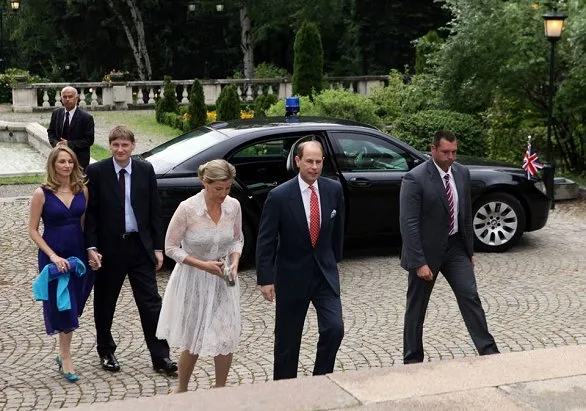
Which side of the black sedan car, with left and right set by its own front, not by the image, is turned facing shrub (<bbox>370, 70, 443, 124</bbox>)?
left

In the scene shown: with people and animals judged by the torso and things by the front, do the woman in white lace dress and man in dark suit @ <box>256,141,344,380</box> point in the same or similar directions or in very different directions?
same or similar directions

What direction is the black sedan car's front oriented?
to the viewer's right

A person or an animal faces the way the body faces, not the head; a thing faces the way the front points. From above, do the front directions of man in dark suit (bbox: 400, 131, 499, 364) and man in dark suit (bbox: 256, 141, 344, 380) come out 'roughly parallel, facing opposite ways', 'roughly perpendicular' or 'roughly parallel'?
roughly parallel

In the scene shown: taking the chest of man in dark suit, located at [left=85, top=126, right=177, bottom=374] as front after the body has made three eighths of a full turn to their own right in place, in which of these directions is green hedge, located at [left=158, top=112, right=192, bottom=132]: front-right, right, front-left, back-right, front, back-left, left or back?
front-right

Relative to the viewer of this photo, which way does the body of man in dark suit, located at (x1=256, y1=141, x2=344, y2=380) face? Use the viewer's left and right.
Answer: facing the viewer and to the right of the viewer

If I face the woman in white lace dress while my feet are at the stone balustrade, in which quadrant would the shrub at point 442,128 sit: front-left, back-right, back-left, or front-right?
front-left

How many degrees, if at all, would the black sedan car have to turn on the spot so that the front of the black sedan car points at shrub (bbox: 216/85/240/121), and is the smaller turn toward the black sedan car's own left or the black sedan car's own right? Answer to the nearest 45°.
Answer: approximately 90° to the black sedan car's own left

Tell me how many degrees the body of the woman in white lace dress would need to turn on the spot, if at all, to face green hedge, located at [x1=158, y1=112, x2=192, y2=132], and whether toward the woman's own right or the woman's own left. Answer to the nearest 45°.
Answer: approximately 135° to the woman's own left

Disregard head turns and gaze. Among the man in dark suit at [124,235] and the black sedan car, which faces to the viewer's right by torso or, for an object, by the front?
the black sedan car

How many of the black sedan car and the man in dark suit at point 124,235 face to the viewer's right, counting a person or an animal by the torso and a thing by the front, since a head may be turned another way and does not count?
1

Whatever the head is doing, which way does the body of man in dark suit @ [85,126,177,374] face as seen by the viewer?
toward the camera

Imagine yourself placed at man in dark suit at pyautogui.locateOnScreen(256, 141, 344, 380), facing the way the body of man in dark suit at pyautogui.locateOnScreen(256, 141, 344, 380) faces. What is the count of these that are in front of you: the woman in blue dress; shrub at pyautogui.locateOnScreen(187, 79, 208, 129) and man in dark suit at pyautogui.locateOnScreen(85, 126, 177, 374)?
0

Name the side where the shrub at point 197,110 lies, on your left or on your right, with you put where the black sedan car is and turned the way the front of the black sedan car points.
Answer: on your left

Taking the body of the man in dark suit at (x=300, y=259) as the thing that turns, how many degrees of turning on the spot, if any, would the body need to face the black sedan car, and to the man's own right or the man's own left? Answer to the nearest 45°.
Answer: approximately 135° to the man's own left

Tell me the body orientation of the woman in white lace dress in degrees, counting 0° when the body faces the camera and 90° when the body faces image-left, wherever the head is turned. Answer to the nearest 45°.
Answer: approximately 315°
